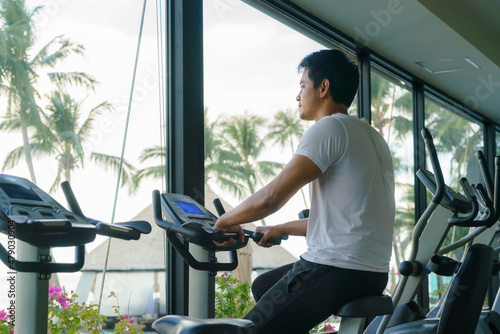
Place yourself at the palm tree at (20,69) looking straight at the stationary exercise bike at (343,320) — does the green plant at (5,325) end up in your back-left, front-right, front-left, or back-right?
front-right

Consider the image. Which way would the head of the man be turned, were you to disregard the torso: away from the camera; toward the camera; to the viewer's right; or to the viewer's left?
to the viewer's left

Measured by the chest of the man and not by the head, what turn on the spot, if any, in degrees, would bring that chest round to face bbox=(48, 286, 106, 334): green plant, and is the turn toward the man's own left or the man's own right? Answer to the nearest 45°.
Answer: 0° — they already face it

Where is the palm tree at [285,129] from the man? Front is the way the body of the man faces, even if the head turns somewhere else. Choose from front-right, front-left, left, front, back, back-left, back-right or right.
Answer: front-right

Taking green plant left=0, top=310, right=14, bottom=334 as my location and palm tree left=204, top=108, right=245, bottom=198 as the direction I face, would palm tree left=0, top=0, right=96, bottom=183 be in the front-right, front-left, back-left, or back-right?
front-left

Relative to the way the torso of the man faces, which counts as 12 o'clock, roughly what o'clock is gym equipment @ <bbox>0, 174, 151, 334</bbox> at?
The gym equipment is roughly at 10 o'clock from the man.

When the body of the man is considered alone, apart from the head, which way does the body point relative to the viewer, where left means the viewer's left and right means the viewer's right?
facing away from the viewer and to the left of the viewer

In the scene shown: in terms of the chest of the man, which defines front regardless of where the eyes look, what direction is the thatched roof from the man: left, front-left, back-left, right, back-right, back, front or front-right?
front

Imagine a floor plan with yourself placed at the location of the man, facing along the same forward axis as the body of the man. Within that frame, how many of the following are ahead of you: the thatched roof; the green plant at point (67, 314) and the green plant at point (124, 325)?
3

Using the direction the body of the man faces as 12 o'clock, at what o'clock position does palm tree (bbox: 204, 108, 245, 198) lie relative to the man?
The palm tree is roughly at 1 o'clock from the man.

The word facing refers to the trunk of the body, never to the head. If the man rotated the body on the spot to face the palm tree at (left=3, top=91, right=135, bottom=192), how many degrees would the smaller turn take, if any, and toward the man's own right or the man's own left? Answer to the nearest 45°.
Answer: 0° — they already face it

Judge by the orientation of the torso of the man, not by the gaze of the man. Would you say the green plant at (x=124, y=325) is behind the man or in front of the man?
in front
